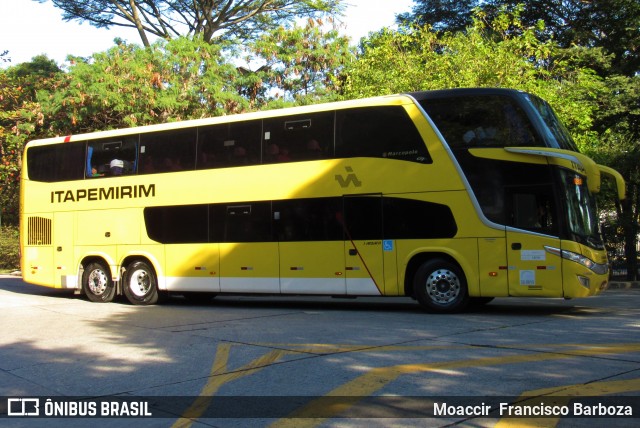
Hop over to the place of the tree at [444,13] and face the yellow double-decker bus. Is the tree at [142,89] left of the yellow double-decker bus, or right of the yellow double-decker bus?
right

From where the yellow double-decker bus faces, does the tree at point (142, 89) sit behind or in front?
behind

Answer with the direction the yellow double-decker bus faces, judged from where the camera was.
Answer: facing the viewer and to the right of the viewer

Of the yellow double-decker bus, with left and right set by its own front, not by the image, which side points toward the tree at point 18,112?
back

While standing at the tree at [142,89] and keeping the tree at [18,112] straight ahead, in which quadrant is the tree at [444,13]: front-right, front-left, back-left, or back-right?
back-right

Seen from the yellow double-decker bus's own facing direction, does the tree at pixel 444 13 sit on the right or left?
on its left

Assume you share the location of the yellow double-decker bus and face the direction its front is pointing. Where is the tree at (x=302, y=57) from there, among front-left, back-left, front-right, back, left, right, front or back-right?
back-left

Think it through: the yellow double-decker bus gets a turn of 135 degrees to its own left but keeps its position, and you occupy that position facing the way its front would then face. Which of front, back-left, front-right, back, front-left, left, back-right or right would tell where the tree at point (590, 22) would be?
front-right

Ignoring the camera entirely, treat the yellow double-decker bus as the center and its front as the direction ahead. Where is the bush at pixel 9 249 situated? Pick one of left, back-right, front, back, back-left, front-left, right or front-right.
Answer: back
